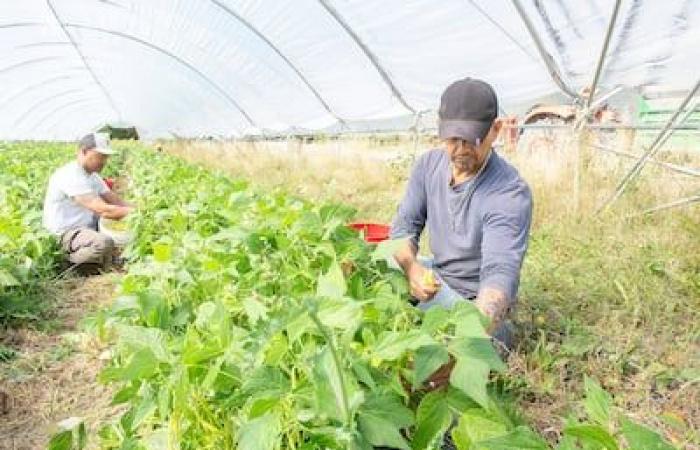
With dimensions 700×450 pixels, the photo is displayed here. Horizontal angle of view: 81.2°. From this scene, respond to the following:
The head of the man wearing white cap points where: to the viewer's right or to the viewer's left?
to the viewer's right

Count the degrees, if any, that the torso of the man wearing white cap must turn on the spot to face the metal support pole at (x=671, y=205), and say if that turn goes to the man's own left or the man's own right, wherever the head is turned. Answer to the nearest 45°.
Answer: approximately 45° to the man's own right

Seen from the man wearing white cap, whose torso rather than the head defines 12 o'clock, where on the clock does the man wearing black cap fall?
The man wearing black cap is roughly at 2 o'clock from the man wearing white cap.

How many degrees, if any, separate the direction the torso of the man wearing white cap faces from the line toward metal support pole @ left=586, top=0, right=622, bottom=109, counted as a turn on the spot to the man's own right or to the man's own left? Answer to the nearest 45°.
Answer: approximately 45° to the man's own right

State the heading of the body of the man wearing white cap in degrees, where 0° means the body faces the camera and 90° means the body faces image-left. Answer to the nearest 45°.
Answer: approximately 270°

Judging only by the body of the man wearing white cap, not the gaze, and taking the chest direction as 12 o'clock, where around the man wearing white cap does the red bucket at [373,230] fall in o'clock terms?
The red bucket is roughly at 2 o'clock from the man wearing white cap.
